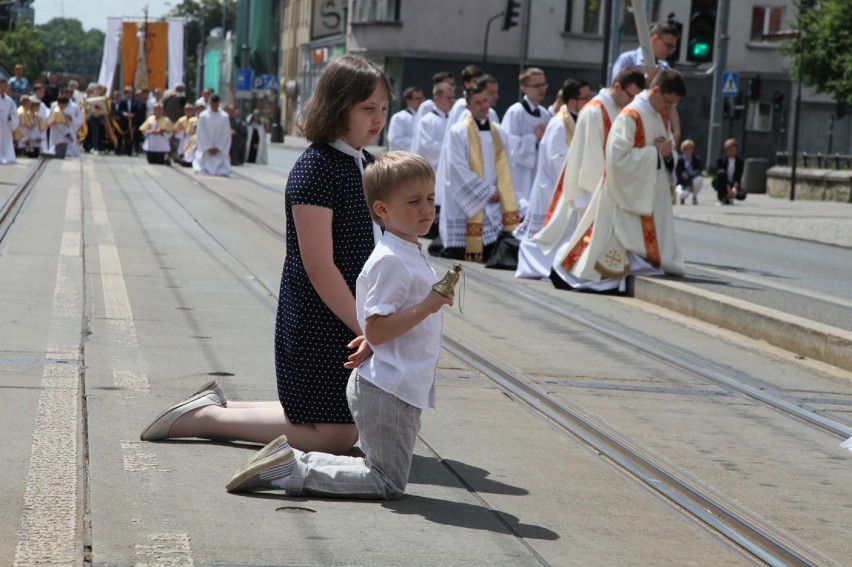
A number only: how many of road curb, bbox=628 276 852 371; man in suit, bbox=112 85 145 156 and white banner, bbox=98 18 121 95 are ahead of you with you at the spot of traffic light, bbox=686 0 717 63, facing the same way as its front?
1

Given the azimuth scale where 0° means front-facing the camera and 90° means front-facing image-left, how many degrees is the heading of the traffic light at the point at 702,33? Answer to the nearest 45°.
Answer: approximately 0°
